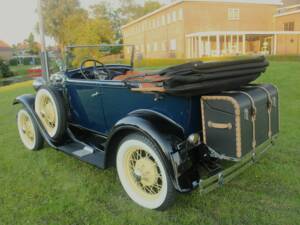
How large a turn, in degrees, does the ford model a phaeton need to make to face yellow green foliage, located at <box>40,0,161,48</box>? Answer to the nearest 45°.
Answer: approximately 45° to its right

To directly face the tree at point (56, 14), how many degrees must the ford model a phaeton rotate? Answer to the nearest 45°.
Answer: approximately 45° to its right

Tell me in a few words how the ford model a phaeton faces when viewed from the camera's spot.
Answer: facing away from the viewer and to the left of the viewer
